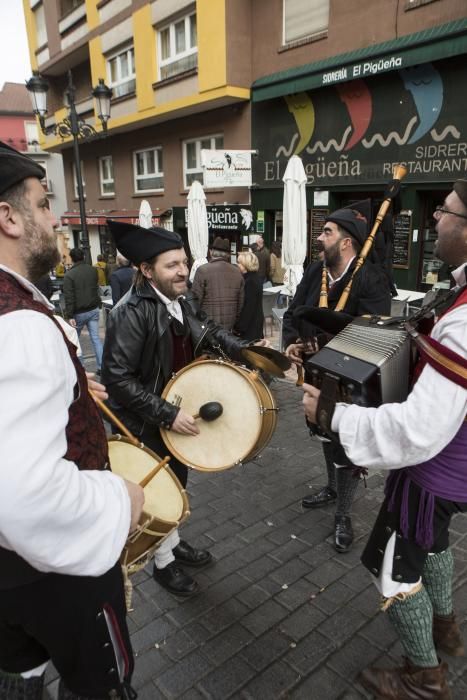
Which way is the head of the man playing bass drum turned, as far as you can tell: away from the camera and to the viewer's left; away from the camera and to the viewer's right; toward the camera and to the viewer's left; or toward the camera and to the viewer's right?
toward the camera and to the viewer's right

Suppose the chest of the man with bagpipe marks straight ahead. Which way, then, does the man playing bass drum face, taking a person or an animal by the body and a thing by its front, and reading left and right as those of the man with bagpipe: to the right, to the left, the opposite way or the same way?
to the left

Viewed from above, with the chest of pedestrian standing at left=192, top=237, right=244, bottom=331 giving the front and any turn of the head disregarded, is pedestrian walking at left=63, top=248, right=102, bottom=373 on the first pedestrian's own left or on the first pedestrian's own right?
on the first pedestrian's own left

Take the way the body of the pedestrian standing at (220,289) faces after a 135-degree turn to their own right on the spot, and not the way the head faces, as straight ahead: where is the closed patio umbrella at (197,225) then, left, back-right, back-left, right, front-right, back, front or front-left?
back-left

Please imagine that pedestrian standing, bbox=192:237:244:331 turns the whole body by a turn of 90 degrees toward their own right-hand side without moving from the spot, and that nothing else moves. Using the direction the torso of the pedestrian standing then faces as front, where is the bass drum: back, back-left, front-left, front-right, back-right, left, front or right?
right

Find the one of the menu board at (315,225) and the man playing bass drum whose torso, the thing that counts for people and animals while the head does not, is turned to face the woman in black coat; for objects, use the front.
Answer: the menu board

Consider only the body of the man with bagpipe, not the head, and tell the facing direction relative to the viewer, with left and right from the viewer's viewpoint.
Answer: facing the viewer and to the left of the viewer

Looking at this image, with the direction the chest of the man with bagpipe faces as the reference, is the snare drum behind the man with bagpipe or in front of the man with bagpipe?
in front

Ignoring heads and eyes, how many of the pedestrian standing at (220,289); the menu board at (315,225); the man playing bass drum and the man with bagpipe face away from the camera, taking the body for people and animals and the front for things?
1

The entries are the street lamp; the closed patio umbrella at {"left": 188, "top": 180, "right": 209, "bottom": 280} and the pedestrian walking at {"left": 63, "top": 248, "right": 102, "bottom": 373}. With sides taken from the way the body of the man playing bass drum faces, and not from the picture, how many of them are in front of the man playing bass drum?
0

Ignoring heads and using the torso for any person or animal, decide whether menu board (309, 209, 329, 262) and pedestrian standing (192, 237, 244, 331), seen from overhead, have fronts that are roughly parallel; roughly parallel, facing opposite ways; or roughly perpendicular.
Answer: roughly parallel, facing opposite ways

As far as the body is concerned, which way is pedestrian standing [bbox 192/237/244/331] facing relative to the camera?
away from the camera

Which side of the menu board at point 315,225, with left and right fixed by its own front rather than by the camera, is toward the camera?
front

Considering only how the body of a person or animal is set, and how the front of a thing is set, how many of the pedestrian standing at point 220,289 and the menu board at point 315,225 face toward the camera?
1

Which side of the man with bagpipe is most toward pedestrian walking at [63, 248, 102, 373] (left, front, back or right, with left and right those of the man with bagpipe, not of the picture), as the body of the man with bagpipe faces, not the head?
right

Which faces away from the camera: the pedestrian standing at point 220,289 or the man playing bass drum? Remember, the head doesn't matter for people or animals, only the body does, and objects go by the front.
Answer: the pedestrian standing

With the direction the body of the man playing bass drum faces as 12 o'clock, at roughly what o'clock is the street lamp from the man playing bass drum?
The street lamp is roughly at 7 o'clock from the man playing bass drum.

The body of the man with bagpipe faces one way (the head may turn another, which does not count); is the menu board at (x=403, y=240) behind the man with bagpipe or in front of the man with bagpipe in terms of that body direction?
behind
